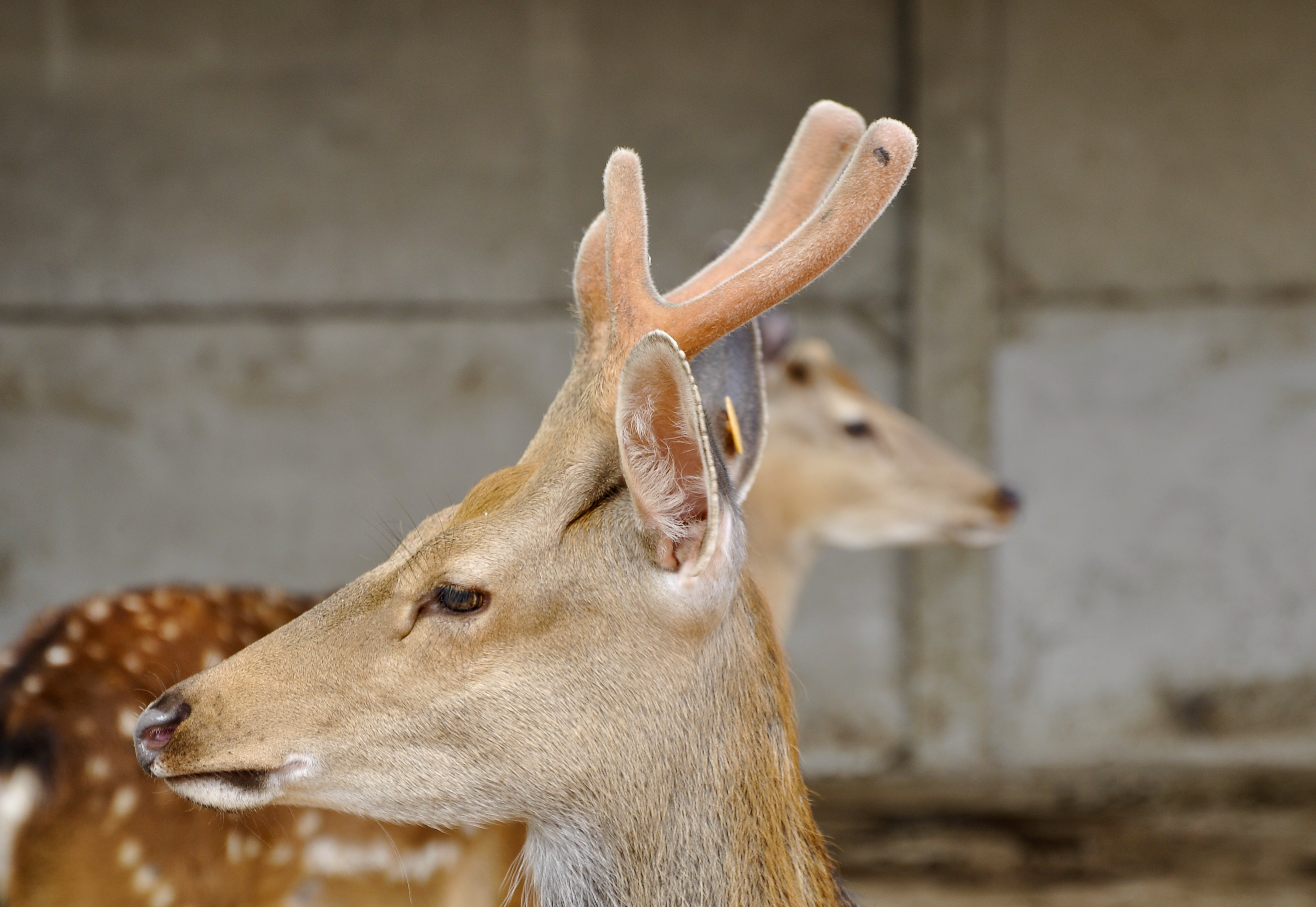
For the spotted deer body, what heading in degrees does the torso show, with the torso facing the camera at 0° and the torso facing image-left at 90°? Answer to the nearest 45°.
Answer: approximately 270°
